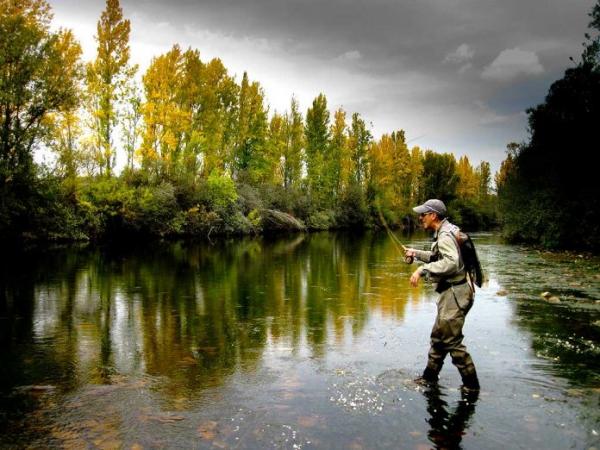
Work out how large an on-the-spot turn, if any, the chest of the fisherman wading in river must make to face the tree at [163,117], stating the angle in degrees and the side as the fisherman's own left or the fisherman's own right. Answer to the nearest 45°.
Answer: approximately 45° to the fisherman's own right

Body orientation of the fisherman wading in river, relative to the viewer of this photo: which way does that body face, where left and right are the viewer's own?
facing to the left of the viewer

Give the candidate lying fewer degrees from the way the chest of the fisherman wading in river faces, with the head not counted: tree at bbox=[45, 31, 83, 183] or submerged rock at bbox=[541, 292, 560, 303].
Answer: the tree

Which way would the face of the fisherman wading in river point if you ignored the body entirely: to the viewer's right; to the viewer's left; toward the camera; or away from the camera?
to the viewer's left

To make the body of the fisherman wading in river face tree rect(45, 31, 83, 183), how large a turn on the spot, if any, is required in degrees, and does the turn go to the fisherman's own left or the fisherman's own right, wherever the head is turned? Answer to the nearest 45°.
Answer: approximately 45° to the fisherman's own right

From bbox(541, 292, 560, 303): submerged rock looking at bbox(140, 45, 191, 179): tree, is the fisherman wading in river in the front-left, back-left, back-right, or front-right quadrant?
back-left

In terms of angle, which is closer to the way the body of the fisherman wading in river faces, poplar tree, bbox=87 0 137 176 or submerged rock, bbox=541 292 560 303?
the poplar tree

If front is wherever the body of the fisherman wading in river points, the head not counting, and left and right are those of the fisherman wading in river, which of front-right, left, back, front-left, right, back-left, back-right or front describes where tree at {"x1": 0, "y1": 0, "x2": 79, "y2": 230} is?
front-right

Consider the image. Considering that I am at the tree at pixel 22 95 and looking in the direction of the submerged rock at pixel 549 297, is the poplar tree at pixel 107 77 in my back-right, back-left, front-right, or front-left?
back-left

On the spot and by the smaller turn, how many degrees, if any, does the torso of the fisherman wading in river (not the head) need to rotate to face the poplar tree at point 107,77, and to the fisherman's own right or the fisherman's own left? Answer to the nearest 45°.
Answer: approximately 45° to the fisherman's own right
